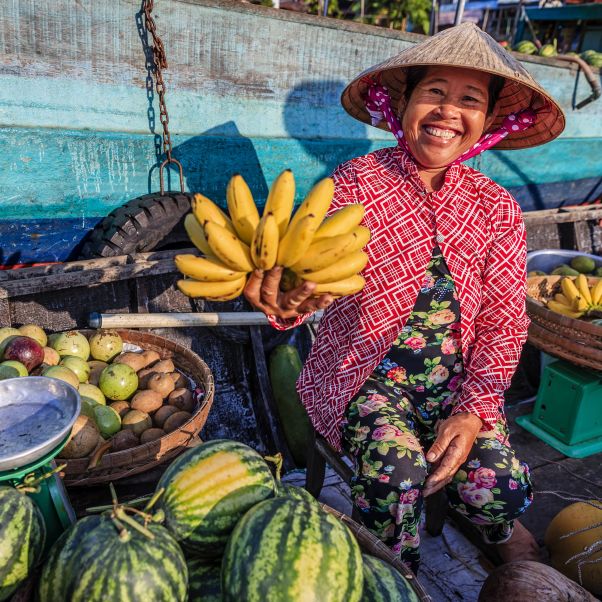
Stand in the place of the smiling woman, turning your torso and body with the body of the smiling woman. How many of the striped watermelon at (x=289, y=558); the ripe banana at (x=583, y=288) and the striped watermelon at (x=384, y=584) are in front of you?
2

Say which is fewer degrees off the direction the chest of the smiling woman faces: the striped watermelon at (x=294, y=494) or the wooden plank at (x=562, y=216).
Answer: the striped watermelon

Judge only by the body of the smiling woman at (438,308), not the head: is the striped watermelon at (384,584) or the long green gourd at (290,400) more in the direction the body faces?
the striped watermelon

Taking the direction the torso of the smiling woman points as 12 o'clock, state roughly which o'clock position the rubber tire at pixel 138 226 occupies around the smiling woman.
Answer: The rubber tire is roughly at 4 o'clock from the smiling woman.

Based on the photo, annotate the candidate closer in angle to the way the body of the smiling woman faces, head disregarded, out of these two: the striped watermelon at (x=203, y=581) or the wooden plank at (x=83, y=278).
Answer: the striped watermelon

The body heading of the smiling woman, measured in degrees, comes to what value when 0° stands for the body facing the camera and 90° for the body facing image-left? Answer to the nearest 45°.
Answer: approximately 0°

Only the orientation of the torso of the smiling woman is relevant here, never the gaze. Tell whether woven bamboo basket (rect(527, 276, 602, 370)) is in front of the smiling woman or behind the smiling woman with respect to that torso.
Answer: behind

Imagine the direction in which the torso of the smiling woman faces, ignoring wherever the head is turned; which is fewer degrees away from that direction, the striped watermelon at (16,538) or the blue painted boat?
the striped watermelon
